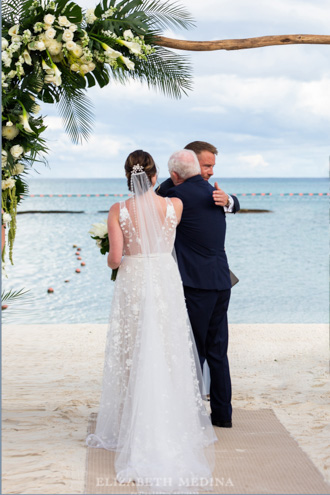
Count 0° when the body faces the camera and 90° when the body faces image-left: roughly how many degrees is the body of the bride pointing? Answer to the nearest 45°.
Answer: approximately 180°

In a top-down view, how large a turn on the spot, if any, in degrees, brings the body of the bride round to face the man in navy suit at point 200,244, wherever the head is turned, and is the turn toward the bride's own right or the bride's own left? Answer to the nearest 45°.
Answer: approximately 45° to the bride's own right
